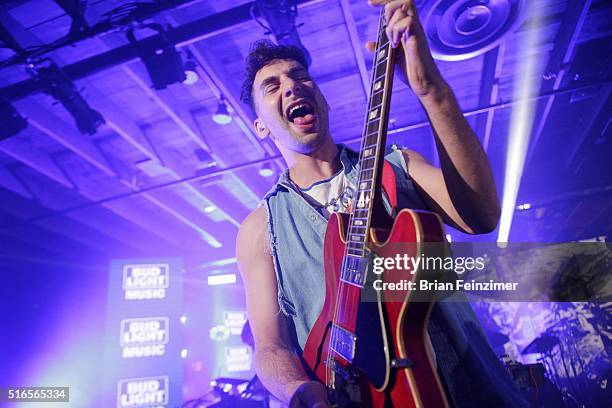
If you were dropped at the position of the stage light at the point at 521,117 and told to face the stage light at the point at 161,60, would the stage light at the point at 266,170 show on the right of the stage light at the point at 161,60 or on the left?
right

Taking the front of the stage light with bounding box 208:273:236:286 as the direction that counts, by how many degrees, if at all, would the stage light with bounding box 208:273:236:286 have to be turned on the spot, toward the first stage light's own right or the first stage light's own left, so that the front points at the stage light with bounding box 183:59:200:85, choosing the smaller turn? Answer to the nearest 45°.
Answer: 0° — it already faces it

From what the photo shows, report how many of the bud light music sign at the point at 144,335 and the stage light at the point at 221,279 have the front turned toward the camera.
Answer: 2

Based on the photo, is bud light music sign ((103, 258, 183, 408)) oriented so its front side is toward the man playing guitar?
yes

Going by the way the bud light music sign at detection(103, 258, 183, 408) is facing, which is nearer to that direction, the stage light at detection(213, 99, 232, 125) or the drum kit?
the stage light

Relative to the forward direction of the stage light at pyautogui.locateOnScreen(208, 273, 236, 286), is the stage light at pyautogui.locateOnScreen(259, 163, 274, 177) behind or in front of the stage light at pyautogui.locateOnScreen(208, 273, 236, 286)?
in front

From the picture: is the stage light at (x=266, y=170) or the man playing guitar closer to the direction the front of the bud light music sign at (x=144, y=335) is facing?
the man playing guitar

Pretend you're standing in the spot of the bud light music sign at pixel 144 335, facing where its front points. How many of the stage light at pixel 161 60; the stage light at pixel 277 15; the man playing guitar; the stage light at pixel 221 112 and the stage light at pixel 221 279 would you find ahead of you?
4

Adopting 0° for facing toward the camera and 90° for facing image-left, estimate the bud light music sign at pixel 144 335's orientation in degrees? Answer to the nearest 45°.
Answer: approximately 0°

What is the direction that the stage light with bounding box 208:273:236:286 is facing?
toward the camera

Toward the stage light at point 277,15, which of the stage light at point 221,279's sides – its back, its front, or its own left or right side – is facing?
front

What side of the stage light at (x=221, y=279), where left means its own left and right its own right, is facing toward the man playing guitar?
front

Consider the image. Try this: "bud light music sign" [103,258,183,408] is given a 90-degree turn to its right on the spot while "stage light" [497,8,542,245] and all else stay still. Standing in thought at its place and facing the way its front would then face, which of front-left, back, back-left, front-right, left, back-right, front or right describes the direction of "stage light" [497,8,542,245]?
back-left

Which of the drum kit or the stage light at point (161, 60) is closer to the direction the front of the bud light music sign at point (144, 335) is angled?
the stage light

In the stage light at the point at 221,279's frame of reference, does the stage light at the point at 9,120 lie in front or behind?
in front
